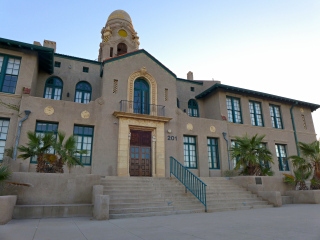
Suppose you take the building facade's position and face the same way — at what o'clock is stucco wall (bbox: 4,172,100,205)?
The stucco wall is roughly at 2 o'clock from the building facade.

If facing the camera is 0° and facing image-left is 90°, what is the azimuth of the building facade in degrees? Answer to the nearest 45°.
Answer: approximately 315°
